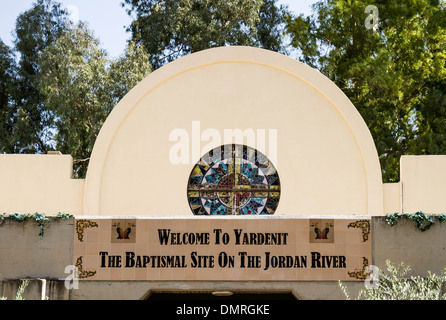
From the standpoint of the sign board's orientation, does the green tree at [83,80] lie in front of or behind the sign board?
behind

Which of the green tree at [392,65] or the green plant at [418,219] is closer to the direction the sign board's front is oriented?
the green plant

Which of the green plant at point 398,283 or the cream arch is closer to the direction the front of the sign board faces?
the green plant

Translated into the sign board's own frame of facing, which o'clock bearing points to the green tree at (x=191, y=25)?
The green tree is roughly at 6 o'clock from the sign board.

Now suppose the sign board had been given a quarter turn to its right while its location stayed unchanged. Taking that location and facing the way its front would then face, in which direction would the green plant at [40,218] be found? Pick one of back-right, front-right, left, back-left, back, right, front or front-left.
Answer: front

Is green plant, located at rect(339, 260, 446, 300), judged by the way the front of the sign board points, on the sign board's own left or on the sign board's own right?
on the sign board's own left

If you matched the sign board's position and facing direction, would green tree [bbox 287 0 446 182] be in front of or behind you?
behind

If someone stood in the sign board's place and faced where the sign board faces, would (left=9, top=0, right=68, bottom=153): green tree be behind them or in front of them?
behind

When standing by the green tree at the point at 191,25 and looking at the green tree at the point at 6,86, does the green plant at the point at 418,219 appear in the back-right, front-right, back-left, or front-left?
back-left

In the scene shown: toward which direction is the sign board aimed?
toward the camera

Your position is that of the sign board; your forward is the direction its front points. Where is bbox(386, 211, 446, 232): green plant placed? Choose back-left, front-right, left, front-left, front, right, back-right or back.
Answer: left

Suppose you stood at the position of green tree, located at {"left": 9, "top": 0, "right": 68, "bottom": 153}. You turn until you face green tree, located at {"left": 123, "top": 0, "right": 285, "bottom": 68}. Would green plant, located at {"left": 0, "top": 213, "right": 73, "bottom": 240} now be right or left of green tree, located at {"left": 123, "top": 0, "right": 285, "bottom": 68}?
right
